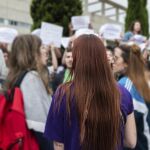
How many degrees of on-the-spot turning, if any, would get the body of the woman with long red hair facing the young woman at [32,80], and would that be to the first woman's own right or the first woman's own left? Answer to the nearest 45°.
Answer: approximately 45° to the first woman's own left

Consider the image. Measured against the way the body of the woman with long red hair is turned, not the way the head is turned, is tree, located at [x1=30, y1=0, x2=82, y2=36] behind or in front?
in front

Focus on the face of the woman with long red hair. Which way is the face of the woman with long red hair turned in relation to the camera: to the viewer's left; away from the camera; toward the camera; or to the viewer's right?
away from the camera

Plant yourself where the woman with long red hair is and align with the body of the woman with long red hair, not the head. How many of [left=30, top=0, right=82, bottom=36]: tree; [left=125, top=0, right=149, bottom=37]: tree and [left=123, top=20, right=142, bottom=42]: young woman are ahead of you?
3

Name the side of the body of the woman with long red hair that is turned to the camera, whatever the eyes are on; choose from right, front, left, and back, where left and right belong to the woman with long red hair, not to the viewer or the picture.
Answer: back

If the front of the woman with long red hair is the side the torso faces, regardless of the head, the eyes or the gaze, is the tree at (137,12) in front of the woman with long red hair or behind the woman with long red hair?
in front
